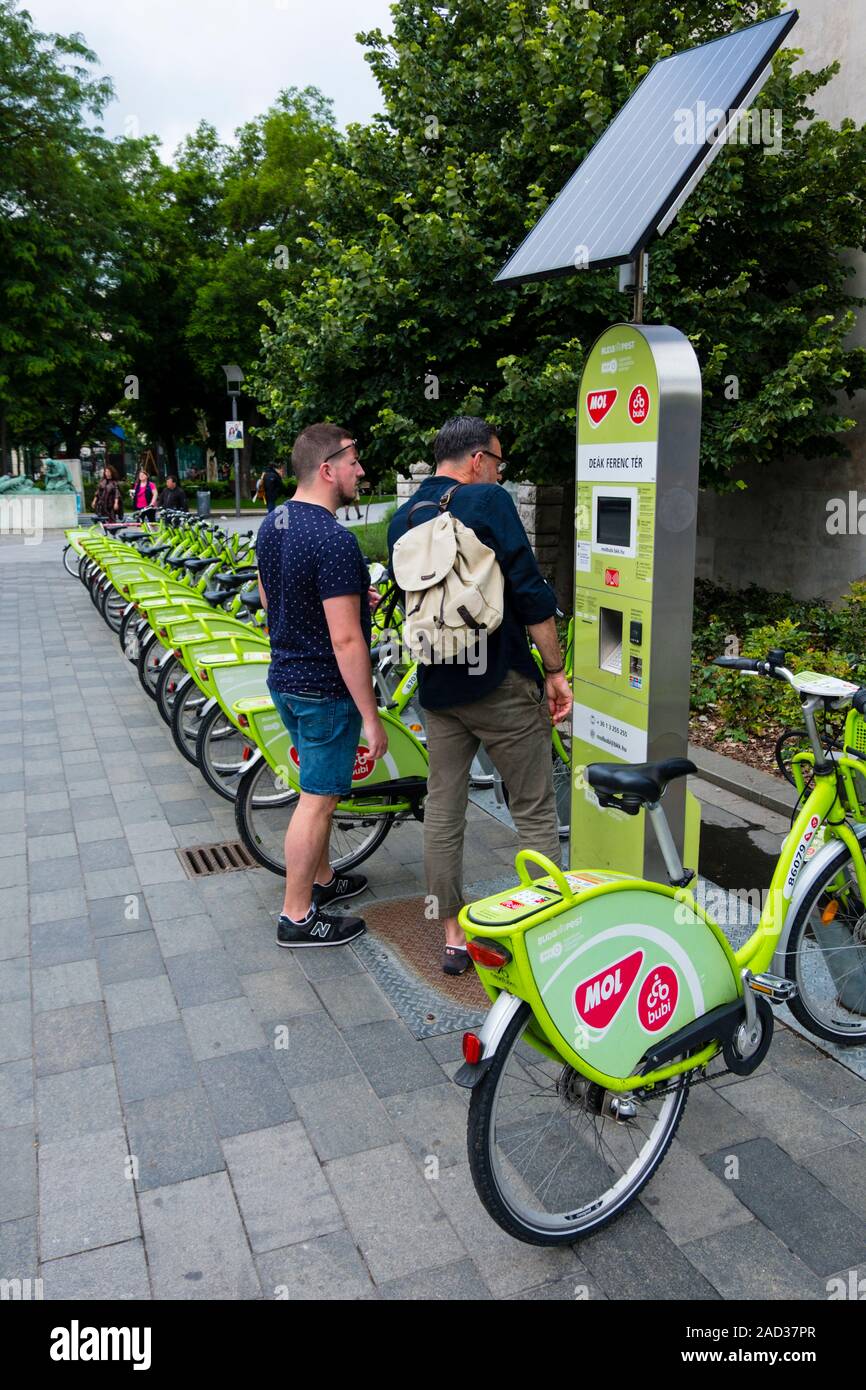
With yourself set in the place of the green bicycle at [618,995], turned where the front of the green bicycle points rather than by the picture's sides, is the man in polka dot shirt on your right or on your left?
on your left

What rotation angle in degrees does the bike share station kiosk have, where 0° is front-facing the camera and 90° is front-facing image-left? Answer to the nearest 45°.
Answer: approximately 45°

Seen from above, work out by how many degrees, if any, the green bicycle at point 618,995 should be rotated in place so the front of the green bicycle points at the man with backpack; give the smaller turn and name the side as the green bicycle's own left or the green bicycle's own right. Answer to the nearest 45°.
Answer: approximately 90° to the green bicycle's own left

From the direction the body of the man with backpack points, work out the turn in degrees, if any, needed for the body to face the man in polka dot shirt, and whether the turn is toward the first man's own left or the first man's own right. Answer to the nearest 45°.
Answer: approximately 90° to the first man's own left

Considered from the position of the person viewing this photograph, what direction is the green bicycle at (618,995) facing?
facing away from the viewer and to the right of the viewer

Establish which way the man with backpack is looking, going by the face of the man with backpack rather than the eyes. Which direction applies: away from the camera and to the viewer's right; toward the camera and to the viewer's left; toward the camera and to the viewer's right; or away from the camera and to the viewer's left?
away from the camera and to the viewer's right

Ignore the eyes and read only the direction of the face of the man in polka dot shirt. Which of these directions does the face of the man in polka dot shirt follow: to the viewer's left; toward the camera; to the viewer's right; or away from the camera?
to the viewer's right

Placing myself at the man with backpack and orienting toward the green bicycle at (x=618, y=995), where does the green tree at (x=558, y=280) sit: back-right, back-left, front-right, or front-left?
back-left

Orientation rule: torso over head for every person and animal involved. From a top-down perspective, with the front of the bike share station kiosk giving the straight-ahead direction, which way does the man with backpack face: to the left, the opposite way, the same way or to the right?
the opposite way
